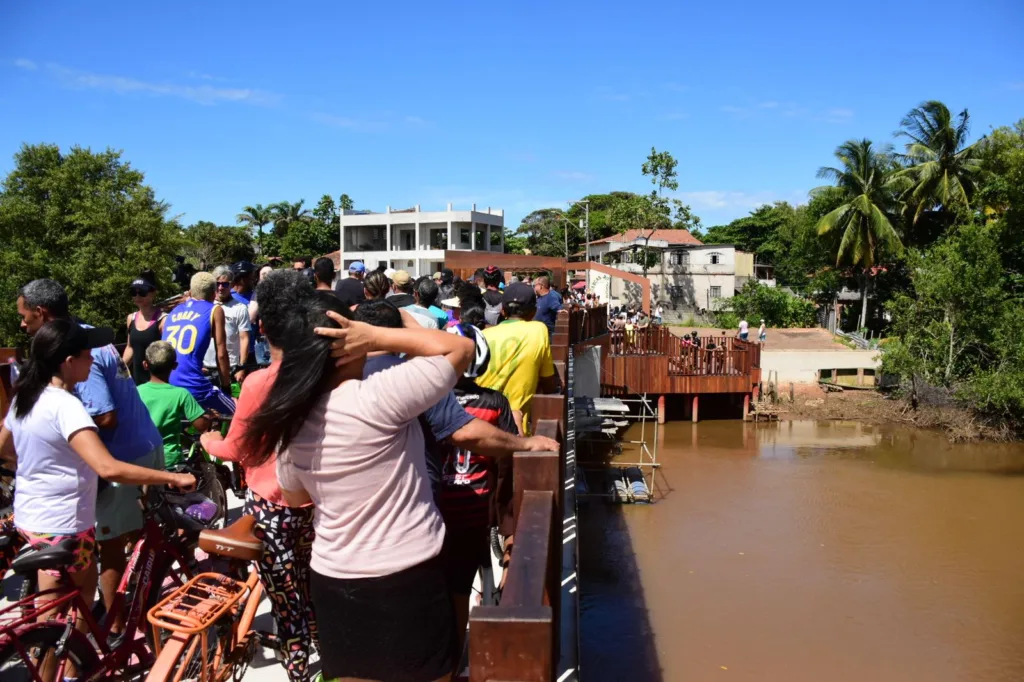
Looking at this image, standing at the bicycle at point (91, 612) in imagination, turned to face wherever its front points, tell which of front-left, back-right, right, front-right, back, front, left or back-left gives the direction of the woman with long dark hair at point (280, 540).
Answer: right

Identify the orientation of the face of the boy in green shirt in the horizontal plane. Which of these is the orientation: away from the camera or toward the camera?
away from the camera

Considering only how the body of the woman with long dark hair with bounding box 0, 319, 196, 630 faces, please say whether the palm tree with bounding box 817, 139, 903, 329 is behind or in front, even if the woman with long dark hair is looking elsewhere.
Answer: in front

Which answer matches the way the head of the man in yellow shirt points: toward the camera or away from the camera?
away from the camera

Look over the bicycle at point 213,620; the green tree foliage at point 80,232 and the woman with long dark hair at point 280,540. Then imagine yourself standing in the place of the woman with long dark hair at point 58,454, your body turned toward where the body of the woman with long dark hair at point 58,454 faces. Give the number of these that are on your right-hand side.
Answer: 2

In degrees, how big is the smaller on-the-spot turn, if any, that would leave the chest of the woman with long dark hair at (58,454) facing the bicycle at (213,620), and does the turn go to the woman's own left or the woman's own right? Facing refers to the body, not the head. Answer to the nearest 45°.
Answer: approximately 90° to the woman's own right

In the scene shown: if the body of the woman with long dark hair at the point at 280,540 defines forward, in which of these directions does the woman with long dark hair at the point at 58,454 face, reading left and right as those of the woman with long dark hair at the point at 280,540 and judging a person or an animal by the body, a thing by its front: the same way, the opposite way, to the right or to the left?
to the right

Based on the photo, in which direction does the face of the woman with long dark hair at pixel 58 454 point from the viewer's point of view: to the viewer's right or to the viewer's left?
to the viewer's right

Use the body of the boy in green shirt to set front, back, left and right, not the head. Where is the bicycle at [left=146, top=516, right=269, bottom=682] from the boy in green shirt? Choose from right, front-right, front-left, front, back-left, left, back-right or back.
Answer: back

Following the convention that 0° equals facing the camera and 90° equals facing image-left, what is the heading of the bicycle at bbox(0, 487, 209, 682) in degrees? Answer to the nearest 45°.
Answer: approximately 225°

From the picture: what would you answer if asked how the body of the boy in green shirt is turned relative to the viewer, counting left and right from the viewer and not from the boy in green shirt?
facing away from the viewer

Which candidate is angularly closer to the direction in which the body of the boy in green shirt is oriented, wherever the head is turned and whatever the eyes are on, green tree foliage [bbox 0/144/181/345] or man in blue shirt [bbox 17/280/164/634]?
the green tree foliage

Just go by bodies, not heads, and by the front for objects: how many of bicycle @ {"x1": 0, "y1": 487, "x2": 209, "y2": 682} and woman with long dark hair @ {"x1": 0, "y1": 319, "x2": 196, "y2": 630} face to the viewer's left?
0

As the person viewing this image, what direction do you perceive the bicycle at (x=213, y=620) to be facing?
facing away from the viewer and to the right of the viewer
